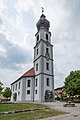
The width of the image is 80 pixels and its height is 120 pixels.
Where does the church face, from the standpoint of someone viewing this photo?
facing the viewer and to the right of the viewer
